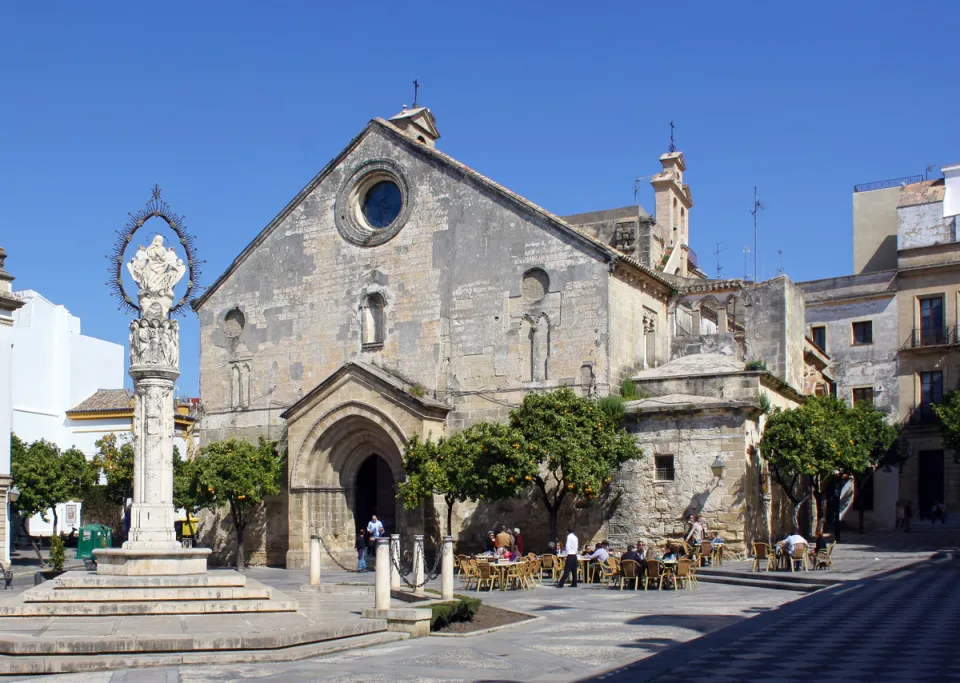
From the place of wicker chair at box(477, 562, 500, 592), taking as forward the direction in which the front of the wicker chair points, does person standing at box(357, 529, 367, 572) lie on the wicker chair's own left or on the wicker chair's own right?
on the wicker chair's own left

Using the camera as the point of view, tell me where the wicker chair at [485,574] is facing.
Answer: facing away from the viewer and to the right of the viewer

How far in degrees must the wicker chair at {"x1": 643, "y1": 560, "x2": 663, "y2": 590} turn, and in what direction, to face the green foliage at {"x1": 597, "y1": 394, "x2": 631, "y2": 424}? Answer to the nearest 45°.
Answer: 0° — it already faces it

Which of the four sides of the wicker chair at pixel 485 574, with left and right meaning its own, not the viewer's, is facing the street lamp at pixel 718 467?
front

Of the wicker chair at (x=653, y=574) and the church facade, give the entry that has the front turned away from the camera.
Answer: the wicker chair

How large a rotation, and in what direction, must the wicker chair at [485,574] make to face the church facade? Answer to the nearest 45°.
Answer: approximately 45° to its left

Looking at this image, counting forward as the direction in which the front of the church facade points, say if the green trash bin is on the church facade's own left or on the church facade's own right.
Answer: on the church facade's own right

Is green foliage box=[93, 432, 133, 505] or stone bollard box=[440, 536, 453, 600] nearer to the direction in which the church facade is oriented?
the stone bollard

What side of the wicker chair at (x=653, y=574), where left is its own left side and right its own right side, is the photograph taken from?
back

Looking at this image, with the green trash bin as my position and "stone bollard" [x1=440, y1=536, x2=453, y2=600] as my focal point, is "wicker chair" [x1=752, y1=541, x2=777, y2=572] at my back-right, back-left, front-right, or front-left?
front-left

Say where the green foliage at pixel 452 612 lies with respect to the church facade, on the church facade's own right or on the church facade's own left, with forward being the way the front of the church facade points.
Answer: on the church facade's own left

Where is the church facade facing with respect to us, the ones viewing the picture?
facing the viewer and to the left of the viewer

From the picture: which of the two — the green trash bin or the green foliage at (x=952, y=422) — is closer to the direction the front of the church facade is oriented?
the green trash bin

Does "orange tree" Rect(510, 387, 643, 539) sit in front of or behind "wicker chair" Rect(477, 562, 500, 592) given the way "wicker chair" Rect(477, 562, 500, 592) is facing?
in front

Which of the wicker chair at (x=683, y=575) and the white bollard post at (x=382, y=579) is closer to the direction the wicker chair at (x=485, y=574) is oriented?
the wicker chair
